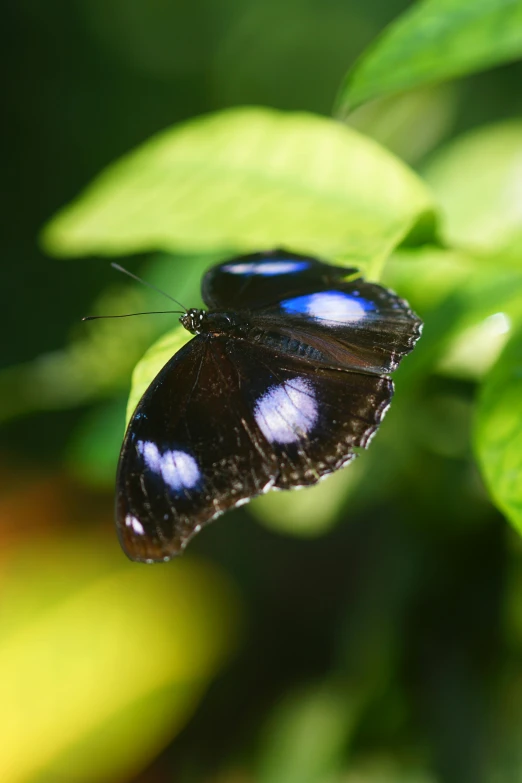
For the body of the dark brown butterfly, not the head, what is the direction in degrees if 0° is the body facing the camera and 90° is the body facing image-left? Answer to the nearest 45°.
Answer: approximately 90°
